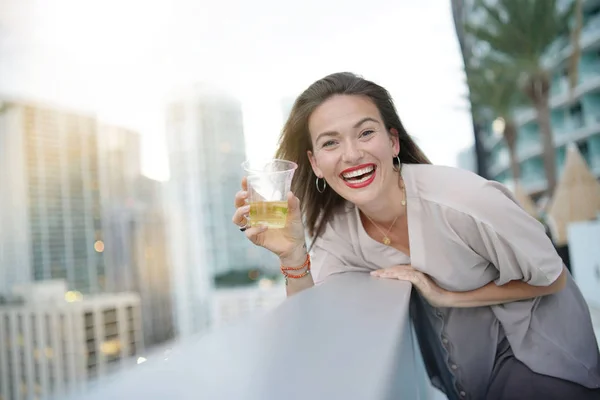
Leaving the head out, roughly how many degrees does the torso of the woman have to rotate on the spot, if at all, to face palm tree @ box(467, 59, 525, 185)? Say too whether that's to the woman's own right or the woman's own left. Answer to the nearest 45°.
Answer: approximately 135° to the woman's own right

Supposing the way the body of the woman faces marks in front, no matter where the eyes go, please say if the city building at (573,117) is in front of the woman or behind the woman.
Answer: behind

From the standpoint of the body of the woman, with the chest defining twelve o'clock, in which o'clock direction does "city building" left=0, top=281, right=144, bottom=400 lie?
The city building is roughly at 3 o'clock from the woman.

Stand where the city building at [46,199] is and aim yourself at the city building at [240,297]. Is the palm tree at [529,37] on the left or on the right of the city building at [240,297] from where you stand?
right

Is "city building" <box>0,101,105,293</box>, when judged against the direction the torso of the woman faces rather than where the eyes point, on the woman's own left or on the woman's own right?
on the woman's own right

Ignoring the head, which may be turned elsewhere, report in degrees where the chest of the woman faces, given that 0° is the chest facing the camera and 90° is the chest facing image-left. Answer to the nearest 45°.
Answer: approximately 45°

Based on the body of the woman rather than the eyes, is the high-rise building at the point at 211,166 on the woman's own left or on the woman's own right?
on the woman's own right

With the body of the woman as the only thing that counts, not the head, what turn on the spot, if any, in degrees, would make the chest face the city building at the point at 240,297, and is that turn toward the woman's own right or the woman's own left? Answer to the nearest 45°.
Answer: approximately 135° to the woman's own right

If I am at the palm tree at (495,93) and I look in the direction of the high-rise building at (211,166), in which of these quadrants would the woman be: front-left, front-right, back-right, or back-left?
back-left

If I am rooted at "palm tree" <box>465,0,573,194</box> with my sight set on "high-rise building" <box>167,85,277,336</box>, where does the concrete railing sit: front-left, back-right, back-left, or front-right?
back-left
